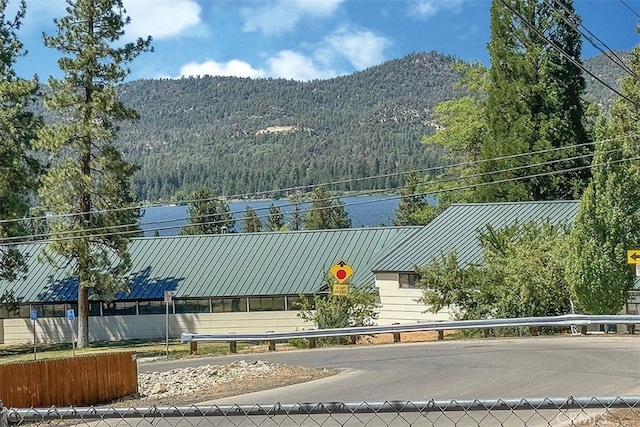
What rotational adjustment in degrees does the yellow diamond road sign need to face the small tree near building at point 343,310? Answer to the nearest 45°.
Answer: approximately 180°

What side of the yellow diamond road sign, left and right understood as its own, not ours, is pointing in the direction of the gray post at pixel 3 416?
front

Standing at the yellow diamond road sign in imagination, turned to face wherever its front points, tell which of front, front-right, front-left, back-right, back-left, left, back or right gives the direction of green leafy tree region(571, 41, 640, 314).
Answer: left

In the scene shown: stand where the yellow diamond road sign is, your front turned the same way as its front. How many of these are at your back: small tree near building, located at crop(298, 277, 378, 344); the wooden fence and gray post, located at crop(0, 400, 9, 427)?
1

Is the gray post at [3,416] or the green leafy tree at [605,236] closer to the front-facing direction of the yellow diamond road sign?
the gray post

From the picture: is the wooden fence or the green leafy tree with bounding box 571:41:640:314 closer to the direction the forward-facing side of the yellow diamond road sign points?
the wooden fence

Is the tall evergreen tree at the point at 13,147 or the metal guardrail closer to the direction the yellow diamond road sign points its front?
the metal guardrail

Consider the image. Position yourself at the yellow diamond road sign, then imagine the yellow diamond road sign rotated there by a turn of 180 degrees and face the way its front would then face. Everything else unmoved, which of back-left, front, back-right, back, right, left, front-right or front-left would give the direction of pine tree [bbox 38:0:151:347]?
front-left

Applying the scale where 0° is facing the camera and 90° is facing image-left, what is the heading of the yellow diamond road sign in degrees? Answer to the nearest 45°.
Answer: approximately 0°

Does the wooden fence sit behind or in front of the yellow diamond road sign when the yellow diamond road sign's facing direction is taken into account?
in front

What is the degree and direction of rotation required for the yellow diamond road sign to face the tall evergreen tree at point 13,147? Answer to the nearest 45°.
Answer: approximately 135° to its right
